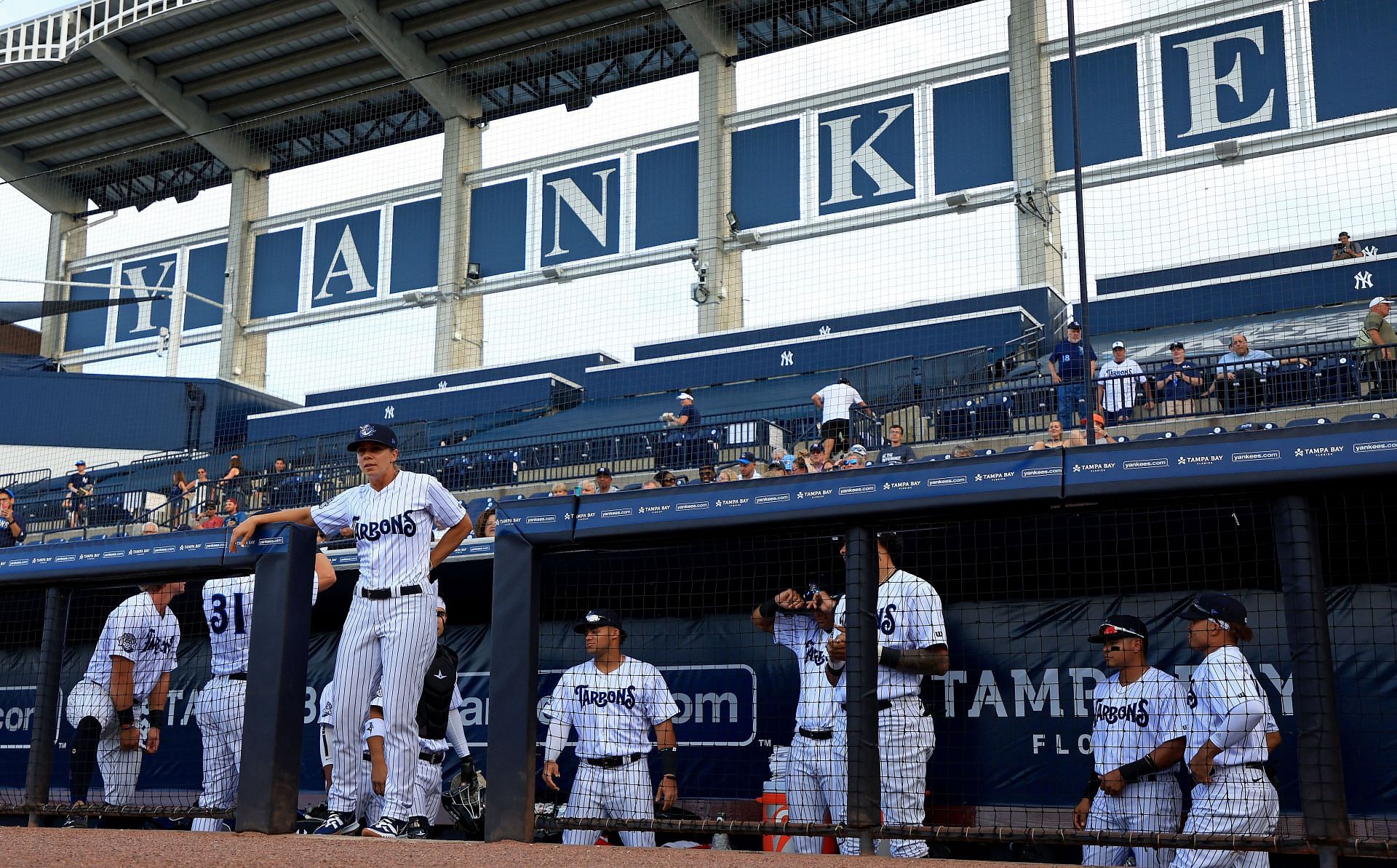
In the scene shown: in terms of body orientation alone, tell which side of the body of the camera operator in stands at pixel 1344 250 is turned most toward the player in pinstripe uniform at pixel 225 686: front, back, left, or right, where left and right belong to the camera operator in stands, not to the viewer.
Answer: front

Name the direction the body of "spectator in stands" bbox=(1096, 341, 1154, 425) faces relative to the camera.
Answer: toward the camera

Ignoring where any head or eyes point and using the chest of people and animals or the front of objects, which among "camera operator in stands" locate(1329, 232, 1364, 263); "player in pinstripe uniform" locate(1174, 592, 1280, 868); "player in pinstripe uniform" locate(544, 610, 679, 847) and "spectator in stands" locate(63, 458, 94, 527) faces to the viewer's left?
"player in pinstripe uniform" locate(1174, 592, 1280, 868)

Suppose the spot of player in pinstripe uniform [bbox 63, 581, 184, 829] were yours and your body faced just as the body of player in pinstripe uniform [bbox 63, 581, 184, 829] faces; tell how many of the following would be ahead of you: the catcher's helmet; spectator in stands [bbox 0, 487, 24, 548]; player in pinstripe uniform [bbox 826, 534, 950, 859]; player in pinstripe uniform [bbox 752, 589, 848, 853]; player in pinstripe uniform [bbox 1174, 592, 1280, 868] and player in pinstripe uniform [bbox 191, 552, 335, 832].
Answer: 5

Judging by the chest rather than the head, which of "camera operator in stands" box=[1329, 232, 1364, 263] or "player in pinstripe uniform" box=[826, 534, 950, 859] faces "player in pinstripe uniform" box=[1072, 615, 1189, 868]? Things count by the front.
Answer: the camera operator in stands

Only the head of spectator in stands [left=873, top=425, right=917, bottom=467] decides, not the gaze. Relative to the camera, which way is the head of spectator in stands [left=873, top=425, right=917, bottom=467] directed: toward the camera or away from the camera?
toward the camera

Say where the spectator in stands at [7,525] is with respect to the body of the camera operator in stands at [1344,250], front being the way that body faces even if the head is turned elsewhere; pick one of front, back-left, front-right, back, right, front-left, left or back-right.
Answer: front-right

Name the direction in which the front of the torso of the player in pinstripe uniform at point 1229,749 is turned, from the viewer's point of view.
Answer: to the viewer's left

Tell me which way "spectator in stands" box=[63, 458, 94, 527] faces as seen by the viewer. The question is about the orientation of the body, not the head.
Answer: toward the camera

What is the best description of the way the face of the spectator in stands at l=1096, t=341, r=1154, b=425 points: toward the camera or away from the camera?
toward the camera

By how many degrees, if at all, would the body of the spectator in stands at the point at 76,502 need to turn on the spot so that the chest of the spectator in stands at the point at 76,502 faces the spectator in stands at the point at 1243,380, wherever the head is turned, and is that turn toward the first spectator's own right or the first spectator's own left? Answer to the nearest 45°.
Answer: approximately 45° to the first spectator's own left

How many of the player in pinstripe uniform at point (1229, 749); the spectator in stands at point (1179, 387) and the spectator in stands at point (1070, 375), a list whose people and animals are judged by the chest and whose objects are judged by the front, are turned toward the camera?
2

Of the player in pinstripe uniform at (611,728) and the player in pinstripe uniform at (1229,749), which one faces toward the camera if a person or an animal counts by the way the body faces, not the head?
the player in pinstripe uniform at (611,728)

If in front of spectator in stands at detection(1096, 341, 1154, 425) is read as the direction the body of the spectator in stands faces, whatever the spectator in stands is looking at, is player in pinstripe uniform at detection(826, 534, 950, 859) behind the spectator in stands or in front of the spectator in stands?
in front
